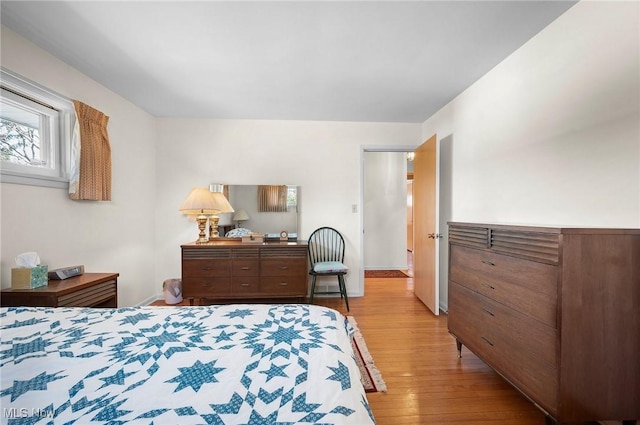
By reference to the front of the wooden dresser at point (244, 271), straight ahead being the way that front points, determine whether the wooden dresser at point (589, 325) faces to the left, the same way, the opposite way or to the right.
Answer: to the right

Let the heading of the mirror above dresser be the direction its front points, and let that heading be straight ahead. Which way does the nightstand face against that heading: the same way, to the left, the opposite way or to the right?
to the left

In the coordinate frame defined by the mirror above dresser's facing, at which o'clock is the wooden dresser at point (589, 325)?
The wooden dresser is roughly at 11 o'clock from the mirror above dresser.

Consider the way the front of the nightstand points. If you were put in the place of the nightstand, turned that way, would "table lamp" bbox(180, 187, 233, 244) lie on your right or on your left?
on your left

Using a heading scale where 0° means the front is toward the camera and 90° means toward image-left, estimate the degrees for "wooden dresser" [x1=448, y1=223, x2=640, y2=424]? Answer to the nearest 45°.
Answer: approximately 45°

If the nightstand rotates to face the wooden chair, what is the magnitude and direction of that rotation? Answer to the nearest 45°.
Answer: approximately 45° to its left

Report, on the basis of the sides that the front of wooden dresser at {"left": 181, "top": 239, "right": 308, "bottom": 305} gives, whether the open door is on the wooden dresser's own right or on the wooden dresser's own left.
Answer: on the wooden dresser's own left

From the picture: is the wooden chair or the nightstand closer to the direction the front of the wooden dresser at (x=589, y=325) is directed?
the nightstand
